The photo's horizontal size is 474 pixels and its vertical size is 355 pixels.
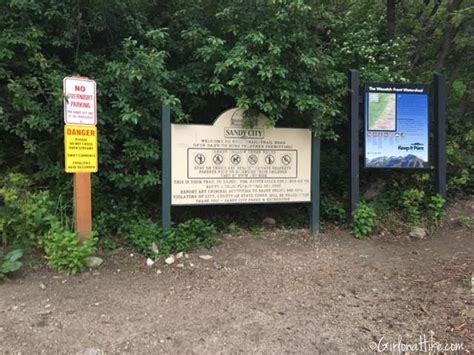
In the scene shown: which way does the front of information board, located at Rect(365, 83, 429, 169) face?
toward the camera

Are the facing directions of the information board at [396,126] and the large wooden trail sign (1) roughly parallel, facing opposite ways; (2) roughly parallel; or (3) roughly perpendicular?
roughly parallel

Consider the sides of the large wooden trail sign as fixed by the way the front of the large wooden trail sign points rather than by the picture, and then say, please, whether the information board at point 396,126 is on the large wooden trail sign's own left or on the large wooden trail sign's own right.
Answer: on the large wooden trail sign's own left

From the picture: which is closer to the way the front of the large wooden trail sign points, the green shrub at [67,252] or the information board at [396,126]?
the green shrub

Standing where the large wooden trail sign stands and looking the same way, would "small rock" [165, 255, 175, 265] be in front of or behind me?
in front

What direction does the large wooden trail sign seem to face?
toward the camera

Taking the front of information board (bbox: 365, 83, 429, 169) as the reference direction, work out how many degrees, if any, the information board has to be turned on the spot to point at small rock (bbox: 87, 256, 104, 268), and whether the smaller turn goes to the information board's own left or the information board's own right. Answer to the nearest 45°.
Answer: approximately 45° to the information board's own right

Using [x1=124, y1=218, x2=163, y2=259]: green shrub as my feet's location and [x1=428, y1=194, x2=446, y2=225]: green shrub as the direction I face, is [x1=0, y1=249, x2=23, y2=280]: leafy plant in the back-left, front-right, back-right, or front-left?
back-right
